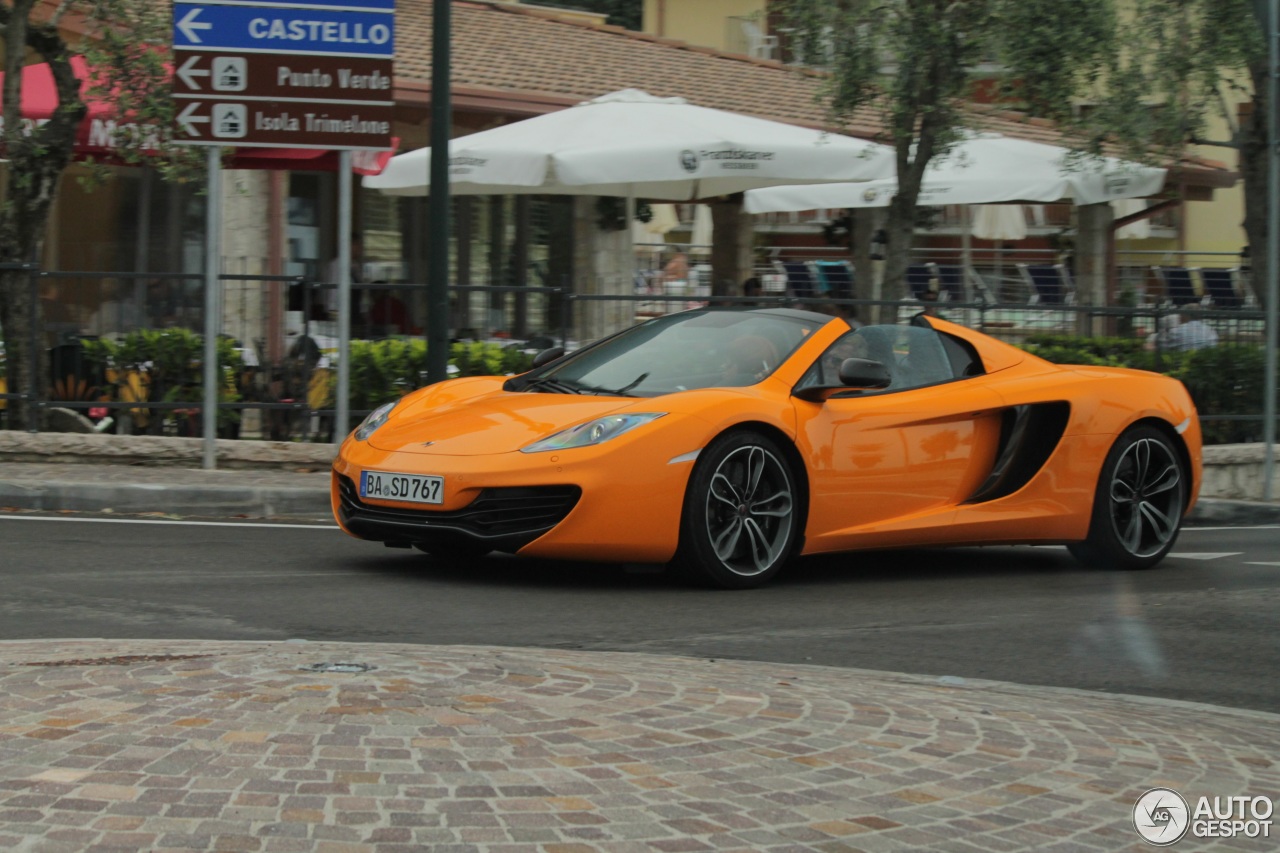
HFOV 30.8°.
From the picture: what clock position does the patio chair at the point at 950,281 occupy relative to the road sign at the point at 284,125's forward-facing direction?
The patio chair is roughly at 7 o'clock from the road sign.

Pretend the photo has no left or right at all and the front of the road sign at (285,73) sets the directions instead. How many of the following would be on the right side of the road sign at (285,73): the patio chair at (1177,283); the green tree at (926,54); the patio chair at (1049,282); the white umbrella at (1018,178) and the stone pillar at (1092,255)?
0

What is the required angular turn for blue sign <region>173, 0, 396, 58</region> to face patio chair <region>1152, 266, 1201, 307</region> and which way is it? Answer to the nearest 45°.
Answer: approximately 135° to its left

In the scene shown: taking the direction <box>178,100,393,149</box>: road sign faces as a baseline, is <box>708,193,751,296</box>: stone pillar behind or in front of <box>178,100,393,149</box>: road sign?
behind

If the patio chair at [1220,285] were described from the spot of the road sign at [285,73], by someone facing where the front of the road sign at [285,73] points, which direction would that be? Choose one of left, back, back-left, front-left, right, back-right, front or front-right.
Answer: back-left

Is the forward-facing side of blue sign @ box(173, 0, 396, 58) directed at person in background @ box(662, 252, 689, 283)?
no

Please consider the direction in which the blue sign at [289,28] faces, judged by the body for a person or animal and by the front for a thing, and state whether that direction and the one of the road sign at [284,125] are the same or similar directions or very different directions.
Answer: same or similar directions

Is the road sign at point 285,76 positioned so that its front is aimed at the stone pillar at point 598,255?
no

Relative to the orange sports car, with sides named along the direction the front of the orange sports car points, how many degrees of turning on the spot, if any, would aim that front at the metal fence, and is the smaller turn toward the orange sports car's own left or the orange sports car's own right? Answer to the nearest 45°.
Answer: approximately 90° to the orange sports car's own right

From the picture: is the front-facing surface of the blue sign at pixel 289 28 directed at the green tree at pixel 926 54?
no

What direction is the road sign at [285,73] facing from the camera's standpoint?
toward the camera

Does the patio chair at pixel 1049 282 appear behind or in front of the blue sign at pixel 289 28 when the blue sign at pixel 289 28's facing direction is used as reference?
behind

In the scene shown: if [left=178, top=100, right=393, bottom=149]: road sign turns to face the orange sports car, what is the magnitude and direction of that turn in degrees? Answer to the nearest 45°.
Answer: approximately 45° to its left

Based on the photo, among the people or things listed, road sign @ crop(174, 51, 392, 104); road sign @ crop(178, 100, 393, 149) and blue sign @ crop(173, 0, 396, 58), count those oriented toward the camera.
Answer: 3

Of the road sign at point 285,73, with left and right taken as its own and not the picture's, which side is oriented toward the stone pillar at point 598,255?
back

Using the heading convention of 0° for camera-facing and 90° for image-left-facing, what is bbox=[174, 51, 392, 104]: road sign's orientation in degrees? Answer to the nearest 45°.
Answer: approximately 0°

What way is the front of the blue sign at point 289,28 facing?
toward the camera
